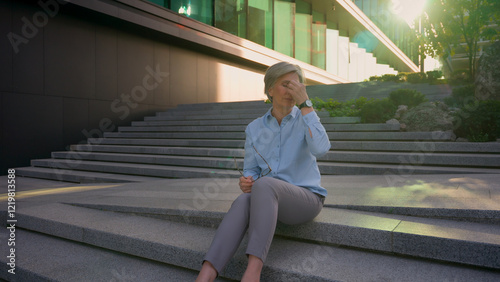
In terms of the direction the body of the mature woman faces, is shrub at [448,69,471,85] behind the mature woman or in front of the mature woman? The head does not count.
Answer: behind

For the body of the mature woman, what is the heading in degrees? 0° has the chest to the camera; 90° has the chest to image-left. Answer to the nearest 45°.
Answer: approximately 45°

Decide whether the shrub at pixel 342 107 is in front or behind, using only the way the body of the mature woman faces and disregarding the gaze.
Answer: behind

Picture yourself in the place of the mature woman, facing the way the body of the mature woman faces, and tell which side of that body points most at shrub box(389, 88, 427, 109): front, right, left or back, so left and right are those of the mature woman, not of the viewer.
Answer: back

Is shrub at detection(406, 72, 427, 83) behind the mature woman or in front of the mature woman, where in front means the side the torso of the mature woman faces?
behind

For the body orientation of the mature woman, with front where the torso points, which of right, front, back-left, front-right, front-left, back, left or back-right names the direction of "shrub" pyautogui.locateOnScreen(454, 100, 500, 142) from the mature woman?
back

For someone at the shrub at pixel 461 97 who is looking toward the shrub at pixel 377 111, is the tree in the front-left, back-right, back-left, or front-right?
back-right
